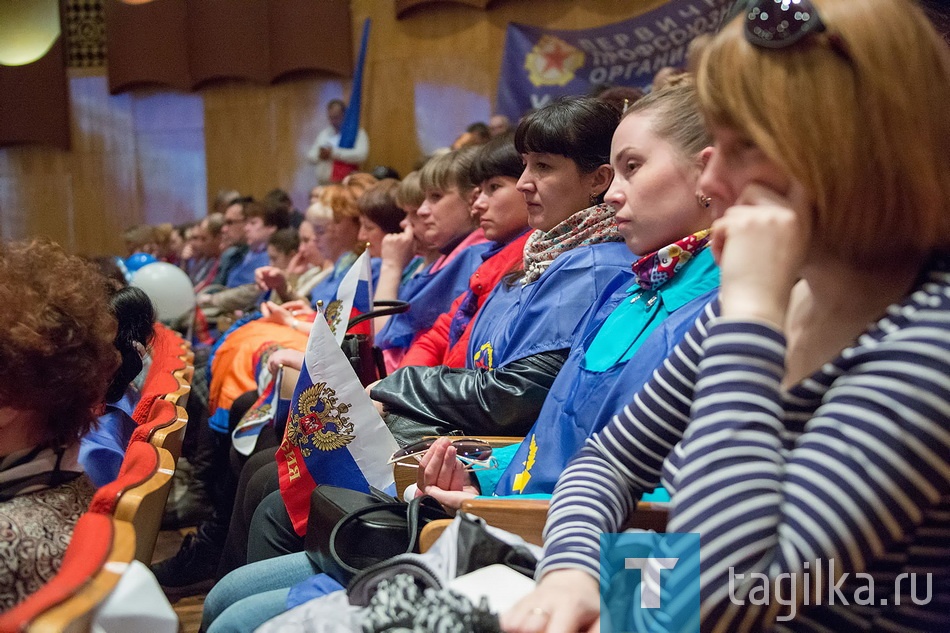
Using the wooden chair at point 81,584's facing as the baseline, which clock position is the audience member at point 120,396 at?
The audience member is roughly at 3 o'clock from the wooden chair.

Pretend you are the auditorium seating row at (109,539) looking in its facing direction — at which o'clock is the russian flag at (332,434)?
The russian flag is roughly at 4 o'clock from the auditorium seating row.

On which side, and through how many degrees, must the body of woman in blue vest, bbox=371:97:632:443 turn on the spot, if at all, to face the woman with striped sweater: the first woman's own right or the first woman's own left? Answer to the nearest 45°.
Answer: approximately 90° to the first woman's own left

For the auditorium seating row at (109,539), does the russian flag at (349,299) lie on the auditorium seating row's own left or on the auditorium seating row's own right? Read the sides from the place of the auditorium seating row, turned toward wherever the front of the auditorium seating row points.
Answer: on the auditorium seating row's own right

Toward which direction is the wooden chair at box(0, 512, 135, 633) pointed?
to the viewer's left

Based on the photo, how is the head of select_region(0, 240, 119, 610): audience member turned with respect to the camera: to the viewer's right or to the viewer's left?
to the viewer's left

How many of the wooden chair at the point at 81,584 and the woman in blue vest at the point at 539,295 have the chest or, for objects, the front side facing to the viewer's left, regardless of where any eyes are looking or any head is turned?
2

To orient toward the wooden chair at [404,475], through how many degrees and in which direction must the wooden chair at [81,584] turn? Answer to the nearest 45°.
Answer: approximately 135° to its right

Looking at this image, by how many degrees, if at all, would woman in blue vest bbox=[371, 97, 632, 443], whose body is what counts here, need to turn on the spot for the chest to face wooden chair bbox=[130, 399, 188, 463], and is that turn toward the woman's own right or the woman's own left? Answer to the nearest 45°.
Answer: approximately 45° to the woman's own left

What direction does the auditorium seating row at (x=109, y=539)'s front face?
to the viewer's left

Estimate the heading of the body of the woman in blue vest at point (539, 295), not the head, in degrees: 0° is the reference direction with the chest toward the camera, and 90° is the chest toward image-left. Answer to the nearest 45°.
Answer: approximately 90°

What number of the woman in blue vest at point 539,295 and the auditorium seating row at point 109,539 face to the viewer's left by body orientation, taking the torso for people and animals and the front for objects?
2

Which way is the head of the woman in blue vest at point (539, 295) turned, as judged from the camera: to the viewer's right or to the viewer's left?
to the viewer's left
